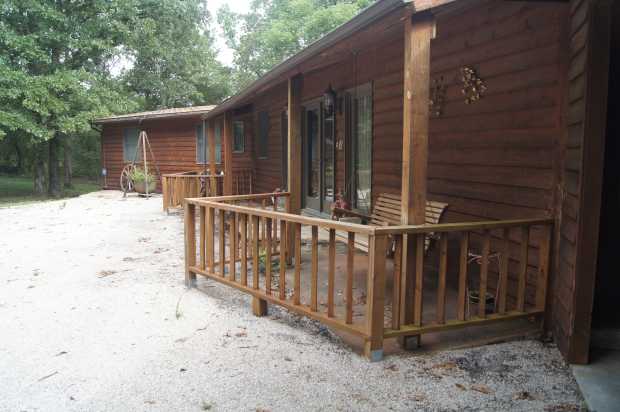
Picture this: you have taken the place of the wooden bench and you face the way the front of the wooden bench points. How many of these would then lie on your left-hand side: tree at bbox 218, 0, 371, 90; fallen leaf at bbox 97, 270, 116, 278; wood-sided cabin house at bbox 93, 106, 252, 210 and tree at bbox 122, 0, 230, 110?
0

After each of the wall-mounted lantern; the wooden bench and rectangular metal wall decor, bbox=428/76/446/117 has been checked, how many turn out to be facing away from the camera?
0

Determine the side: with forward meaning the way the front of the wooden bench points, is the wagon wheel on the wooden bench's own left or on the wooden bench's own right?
on the wooden bench's own right

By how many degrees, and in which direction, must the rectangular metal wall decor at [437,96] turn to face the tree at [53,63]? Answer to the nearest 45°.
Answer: approximately 90° to its right

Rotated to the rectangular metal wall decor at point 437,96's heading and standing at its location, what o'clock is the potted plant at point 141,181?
The potted plant is roughly at 3 o'clock from the rectangular metal wall decor.

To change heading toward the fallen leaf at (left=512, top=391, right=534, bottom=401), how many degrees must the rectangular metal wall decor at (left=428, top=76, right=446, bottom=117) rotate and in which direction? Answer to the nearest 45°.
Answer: approximately 45° to its left

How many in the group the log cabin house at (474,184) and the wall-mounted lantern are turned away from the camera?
0

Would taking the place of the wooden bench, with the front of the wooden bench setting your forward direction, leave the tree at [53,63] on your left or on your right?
on your right

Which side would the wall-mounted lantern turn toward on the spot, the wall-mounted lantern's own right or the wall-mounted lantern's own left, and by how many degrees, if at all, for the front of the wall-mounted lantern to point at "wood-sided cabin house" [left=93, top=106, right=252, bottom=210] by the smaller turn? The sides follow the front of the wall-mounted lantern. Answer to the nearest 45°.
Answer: approximately 90° to the wall-mounted lantern's own right

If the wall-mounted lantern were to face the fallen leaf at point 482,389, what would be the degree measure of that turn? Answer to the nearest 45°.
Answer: approximately 45° to its left

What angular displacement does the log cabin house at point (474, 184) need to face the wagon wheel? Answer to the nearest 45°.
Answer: approximately 90° to its right

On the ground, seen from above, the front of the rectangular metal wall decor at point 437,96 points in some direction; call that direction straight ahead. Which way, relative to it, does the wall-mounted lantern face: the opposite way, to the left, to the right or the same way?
the same way

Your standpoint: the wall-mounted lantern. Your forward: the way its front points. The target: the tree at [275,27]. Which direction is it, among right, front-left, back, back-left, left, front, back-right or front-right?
back-right

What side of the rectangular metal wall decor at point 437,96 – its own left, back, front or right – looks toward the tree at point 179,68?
right

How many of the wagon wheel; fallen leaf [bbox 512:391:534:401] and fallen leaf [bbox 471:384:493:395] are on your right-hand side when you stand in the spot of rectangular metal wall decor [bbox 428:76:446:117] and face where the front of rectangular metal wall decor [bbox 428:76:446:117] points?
1

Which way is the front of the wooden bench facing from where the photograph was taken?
facing the viewer and to the left of the viewer

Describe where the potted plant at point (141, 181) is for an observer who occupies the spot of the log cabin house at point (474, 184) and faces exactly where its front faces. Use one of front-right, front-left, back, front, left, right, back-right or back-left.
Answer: right

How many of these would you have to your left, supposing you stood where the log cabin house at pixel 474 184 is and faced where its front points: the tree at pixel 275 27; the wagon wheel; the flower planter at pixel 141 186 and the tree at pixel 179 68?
0

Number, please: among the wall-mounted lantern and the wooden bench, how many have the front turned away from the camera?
0
